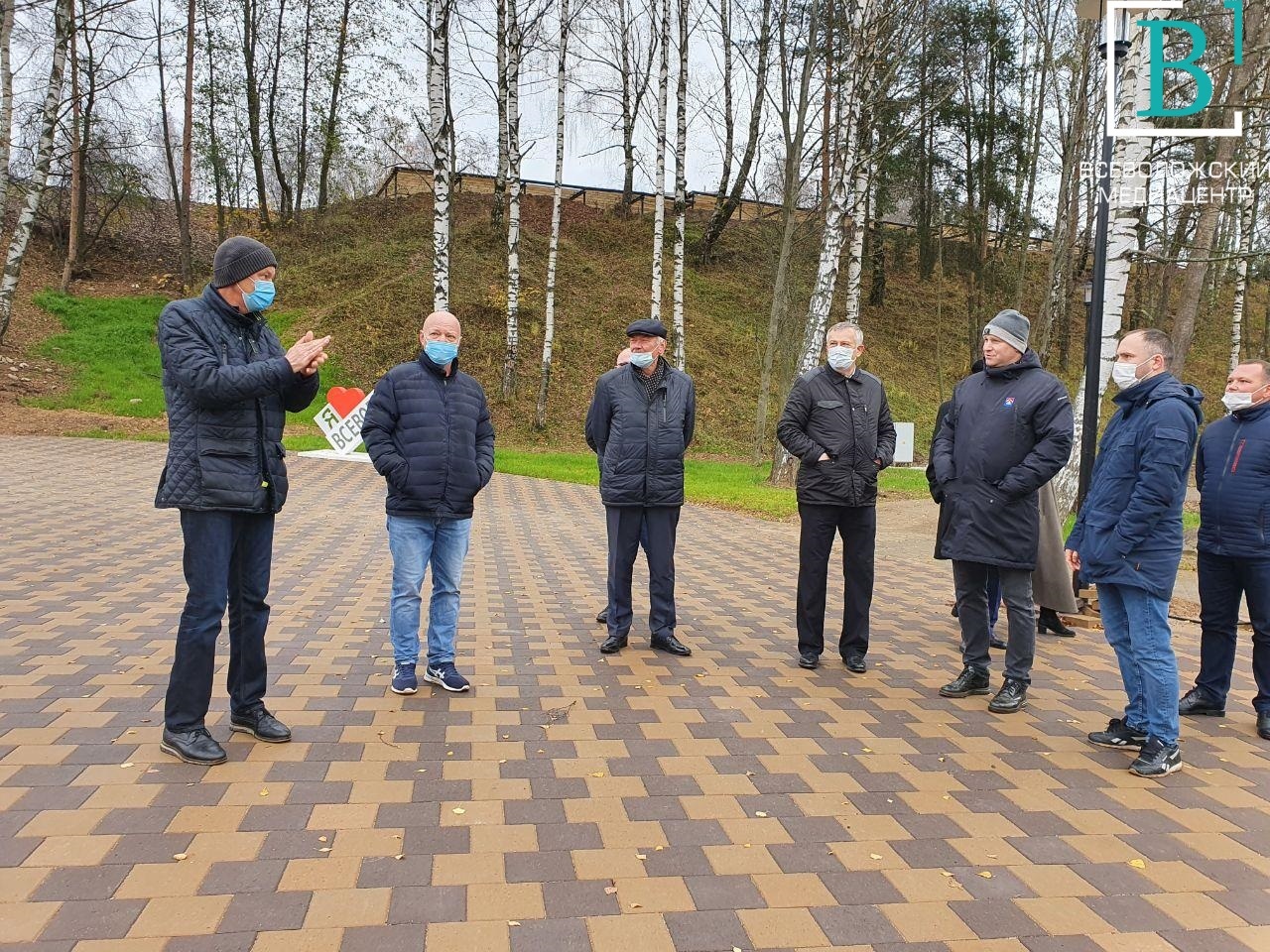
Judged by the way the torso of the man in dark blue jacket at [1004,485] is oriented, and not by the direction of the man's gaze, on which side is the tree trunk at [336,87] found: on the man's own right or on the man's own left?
on the man's own right

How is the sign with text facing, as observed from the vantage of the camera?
facing the viewer

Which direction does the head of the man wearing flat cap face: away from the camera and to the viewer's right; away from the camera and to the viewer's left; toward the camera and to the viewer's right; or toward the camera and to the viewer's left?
toward the camera and to the viewer's left

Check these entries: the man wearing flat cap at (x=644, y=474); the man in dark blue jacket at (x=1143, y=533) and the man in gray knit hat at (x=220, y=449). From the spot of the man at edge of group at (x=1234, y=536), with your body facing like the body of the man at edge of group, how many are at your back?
0

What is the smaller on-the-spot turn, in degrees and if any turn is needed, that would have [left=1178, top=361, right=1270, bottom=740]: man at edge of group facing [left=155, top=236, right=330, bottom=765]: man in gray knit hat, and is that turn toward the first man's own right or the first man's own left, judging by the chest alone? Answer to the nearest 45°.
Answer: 0° — they already face them

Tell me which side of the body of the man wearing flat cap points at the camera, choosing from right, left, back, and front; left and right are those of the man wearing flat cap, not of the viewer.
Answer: front

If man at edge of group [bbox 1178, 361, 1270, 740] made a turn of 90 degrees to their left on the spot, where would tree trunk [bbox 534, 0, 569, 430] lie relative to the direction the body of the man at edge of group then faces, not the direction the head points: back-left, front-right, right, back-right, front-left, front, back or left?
back

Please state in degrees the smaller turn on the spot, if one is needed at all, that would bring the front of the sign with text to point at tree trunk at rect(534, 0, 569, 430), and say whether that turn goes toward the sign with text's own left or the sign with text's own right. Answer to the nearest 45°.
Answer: approximately 135° to the sign with text's own left

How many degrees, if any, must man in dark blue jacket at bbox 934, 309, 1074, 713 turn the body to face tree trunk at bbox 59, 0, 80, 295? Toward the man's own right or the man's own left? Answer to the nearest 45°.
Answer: approximately 90° to the man's own right

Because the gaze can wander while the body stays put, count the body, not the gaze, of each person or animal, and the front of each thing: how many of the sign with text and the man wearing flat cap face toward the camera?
2

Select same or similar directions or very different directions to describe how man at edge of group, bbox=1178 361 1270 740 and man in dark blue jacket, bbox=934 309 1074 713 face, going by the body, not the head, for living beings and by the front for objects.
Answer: same or similar directions

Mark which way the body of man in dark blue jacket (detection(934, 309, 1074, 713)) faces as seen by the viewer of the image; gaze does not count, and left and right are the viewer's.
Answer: facing the viewer and to the left of the viewer
